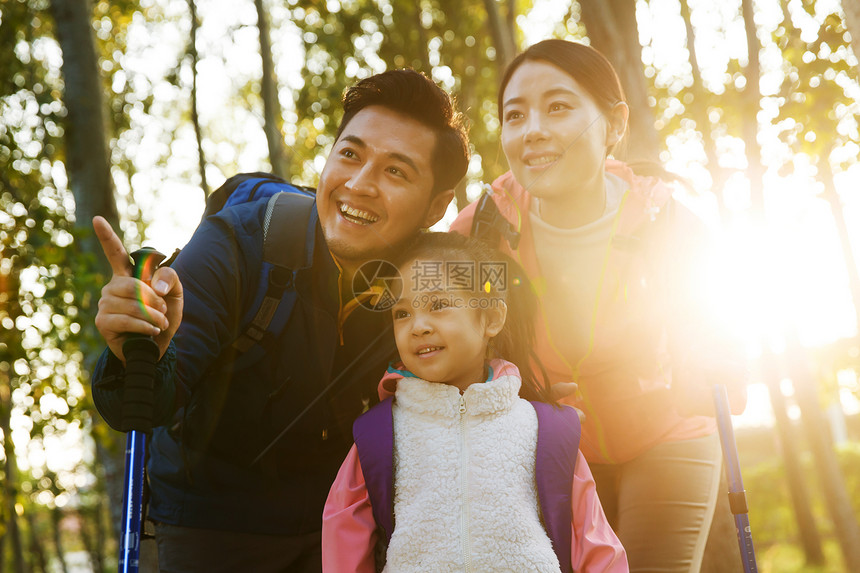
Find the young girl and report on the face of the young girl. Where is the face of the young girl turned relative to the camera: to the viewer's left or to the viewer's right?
to the viewer's left

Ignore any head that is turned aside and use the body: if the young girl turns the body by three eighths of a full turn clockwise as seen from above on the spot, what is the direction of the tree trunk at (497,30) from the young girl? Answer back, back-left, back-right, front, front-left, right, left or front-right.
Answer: front-right

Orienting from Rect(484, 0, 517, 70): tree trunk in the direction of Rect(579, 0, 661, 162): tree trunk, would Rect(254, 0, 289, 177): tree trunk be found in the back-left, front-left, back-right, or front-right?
back-right

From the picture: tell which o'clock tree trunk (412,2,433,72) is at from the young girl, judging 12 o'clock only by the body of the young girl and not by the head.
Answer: The tree trunk is roughly at 6 o'clock from the young girl.

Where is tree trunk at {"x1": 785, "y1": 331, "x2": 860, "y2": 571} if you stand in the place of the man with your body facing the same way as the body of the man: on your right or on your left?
on your left
